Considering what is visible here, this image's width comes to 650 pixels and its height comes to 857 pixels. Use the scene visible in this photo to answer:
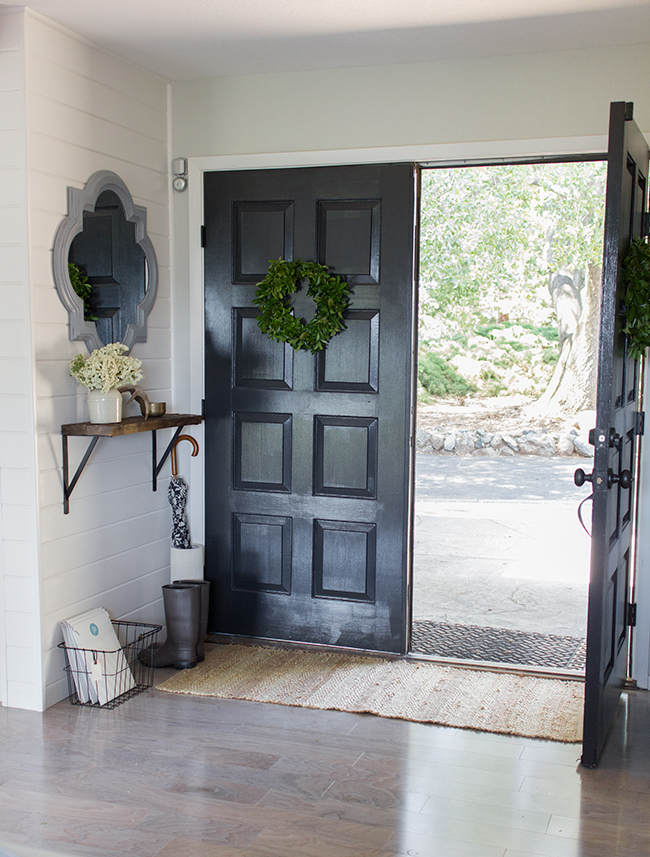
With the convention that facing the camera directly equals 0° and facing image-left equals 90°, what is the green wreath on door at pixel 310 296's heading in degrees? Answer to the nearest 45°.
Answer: approximately 0°

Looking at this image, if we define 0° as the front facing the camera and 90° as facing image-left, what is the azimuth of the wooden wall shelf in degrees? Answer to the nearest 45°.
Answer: approximately 315°

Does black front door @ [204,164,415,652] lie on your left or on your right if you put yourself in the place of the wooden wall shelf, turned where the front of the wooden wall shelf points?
on your left

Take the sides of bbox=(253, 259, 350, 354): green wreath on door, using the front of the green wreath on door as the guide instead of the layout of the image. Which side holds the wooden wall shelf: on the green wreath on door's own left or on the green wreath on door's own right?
on the green wreath on door's own right

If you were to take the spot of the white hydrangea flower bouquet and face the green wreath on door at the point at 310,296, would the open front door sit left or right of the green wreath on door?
right

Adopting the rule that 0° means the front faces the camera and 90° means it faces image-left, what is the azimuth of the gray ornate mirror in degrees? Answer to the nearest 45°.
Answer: approximately 315°

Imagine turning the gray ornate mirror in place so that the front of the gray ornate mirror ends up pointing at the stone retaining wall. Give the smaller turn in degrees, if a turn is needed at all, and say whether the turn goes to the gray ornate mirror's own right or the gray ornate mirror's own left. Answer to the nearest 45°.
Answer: approximately 90° to the gray ornate mirror's own left
